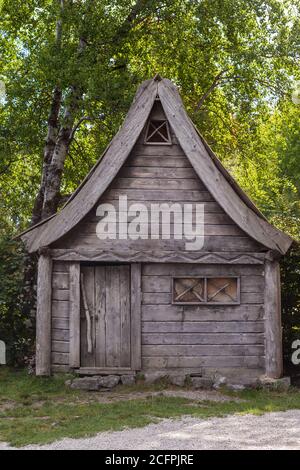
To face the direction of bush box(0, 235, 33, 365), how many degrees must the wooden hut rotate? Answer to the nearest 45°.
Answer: approximately 135° to its right

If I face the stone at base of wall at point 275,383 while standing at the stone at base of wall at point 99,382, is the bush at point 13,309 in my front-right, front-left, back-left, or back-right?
back-left

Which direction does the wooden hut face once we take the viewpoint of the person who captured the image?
facing the viewer

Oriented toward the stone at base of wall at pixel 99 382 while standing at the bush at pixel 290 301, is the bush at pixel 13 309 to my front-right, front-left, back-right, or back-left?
front-right
